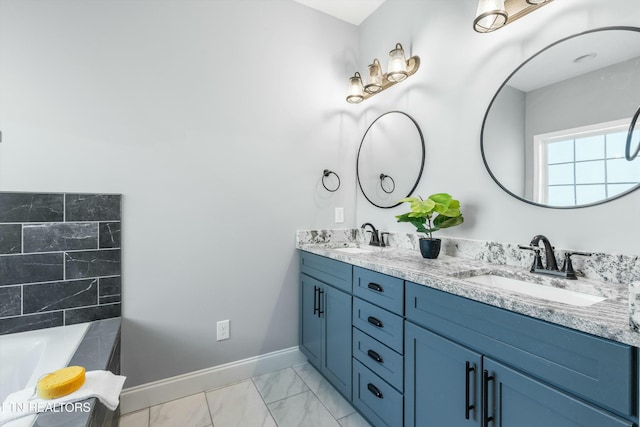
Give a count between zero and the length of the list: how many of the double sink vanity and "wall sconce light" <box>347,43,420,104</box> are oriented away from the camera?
0

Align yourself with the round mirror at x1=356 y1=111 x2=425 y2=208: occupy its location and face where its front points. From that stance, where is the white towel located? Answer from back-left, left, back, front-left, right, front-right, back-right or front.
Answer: front

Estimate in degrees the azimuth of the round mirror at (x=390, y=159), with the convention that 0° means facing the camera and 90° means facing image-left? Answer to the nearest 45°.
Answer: approximately 45°

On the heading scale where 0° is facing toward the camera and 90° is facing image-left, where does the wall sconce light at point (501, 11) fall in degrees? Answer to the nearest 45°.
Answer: approximately 45°

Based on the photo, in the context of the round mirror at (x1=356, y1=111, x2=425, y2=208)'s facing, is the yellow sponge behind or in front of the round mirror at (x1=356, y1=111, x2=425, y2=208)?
in front

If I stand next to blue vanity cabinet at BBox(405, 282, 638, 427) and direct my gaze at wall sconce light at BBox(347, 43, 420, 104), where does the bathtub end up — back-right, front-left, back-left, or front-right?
front-left

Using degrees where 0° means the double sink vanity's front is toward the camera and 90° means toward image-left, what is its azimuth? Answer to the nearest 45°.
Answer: approximately 45°

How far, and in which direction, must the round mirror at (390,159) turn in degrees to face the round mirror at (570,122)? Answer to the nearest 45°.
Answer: approximately 90° to its left

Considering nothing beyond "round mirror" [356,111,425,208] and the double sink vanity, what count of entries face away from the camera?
0

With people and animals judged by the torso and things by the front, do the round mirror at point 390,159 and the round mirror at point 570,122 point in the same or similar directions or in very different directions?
same or similar directions

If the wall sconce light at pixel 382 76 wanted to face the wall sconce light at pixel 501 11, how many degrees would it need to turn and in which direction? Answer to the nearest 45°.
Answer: approximately 90° to its left

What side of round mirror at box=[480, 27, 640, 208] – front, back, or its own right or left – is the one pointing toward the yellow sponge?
front

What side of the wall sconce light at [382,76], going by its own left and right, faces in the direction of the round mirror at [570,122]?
left

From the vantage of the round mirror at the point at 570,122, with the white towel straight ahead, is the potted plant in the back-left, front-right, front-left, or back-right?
front-right

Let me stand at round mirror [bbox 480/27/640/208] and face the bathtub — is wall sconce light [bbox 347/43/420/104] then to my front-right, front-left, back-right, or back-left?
front-right
